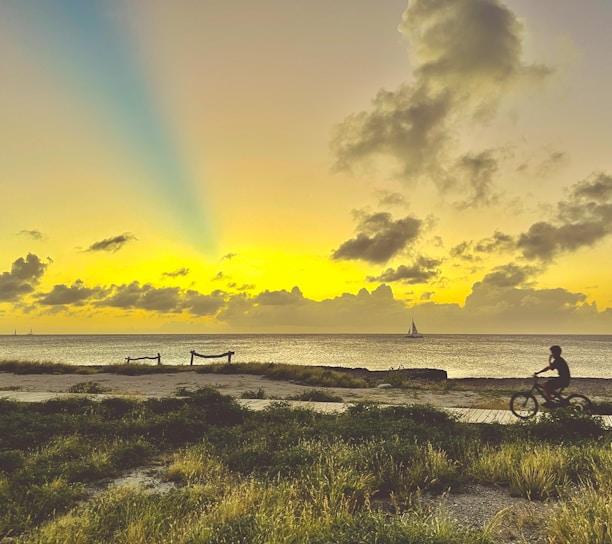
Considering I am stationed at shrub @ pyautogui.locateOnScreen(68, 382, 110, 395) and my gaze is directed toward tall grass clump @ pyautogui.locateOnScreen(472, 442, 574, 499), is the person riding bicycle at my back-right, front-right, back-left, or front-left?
front-left

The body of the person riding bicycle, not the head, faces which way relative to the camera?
to the viewer's left

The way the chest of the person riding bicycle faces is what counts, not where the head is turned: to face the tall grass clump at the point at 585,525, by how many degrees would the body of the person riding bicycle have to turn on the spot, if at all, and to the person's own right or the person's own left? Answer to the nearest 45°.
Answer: approximately 90° to the person's own left

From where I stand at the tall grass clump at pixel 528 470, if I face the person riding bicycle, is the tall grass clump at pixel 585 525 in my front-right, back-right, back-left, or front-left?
back-right

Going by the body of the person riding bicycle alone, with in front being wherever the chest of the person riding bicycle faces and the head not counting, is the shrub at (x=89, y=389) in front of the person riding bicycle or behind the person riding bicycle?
in front

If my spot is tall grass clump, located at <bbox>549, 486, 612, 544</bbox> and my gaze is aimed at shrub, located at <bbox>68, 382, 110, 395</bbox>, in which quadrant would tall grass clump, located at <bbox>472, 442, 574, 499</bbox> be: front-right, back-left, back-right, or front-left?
front-right

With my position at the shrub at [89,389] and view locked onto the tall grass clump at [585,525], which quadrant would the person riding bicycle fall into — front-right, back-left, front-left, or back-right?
front-left

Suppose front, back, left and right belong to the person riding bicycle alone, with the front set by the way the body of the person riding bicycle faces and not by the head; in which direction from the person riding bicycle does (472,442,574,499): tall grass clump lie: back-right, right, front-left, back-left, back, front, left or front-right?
left
